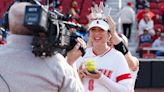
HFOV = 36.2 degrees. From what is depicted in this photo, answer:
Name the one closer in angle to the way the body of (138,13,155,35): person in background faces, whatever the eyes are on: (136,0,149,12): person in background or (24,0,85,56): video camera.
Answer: the video camera

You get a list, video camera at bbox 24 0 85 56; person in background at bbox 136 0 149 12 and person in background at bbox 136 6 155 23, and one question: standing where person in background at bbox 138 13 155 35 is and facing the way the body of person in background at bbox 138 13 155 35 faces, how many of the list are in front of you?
1

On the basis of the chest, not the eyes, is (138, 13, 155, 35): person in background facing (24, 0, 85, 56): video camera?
yes

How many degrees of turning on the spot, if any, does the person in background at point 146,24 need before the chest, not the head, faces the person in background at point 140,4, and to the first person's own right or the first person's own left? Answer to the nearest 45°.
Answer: approximately 180°

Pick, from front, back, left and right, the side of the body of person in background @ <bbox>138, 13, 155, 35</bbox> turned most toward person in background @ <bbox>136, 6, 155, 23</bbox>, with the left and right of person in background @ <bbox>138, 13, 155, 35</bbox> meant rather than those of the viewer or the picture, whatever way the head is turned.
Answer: back

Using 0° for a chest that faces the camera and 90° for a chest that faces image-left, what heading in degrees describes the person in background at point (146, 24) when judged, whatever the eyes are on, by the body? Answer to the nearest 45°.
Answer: approximately 0°

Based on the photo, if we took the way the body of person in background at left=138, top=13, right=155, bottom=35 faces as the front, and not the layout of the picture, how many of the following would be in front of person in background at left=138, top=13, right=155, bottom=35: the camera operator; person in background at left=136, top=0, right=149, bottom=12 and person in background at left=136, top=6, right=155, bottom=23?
1

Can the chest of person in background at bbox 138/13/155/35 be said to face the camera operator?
yes

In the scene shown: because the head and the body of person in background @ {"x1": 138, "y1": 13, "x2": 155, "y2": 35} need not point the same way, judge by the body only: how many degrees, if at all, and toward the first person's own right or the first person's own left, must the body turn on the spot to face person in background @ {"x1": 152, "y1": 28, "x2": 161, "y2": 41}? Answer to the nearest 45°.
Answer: approximately 90° to the first person's own left
